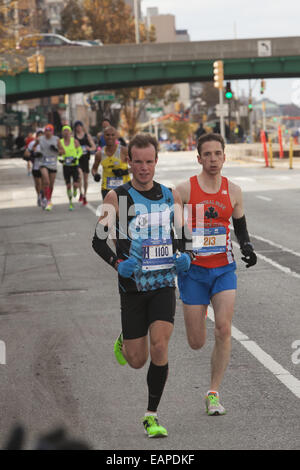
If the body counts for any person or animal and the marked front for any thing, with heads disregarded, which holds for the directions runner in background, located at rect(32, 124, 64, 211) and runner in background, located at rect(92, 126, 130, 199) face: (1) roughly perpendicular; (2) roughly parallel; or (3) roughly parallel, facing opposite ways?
roughly parallel

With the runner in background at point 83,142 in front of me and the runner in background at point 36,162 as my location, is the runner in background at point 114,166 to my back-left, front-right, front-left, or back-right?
front-right

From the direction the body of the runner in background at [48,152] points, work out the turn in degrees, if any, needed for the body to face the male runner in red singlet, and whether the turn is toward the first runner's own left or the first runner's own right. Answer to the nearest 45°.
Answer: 0° — they already face them

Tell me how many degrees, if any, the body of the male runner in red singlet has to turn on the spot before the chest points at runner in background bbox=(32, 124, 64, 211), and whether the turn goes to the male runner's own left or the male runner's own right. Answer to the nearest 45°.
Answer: approximately 180°

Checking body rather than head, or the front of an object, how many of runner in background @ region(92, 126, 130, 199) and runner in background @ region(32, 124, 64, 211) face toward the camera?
2

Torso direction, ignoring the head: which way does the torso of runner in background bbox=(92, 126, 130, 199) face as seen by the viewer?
toward the camera

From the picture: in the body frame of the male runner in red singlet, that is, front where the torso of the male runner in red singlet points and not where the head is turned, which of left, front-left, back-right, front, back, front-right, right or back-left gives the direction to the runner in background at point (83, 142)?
back

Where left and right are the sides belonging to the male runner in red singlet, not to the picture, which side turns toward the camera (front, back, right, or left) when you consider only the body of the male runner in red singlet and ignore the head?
front

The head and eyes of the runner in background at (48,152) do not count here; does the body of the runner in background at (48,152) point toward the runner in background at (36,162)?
no

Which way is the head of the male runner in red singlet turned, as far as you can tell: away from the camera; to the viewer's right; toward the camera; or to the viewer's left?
toward the camera

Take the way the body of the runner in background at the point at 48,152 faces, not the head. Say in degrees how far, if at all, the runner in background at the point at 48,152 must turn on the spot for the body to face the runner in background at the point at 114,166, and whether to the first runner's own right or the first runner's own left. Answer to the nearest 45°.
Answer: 0° — they already face them

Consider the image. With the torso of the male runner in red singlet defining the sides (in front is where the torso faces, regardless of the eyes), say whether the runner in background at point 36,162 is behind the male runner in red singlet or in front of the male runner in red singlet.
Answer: behind

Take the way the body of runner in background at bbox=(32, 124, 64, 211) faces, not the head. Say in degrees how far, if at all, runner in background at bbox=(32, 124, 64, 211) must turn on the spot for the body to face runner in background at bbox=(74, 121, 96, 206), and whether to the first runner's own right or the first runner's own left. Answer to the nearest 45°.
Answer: approximately 135° to the first runner's own left

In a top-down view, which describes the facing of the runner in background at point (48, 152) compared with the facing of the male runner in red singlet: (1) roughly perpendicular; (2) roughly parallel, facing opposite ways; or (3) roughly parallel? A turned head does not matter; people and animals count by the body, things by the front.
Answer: roughly parallel

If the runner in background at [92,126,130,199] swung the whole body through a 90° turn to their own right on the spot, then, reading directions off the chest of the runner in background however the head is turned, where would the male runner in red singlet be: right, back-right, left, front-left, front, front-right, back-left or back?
left
